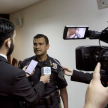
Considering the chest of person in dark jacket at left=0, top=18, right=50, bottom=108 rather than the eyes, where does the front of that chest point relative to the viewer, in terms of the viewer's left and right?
facing away from the viewer and to the right of the viewer

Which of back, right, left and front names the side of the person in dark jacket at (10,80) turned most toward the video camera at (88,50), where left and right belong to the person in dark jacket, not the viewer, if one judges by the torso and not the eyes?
right

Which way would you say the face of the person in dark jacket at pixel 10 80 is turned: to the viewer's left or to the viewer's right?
to the viewer's right
